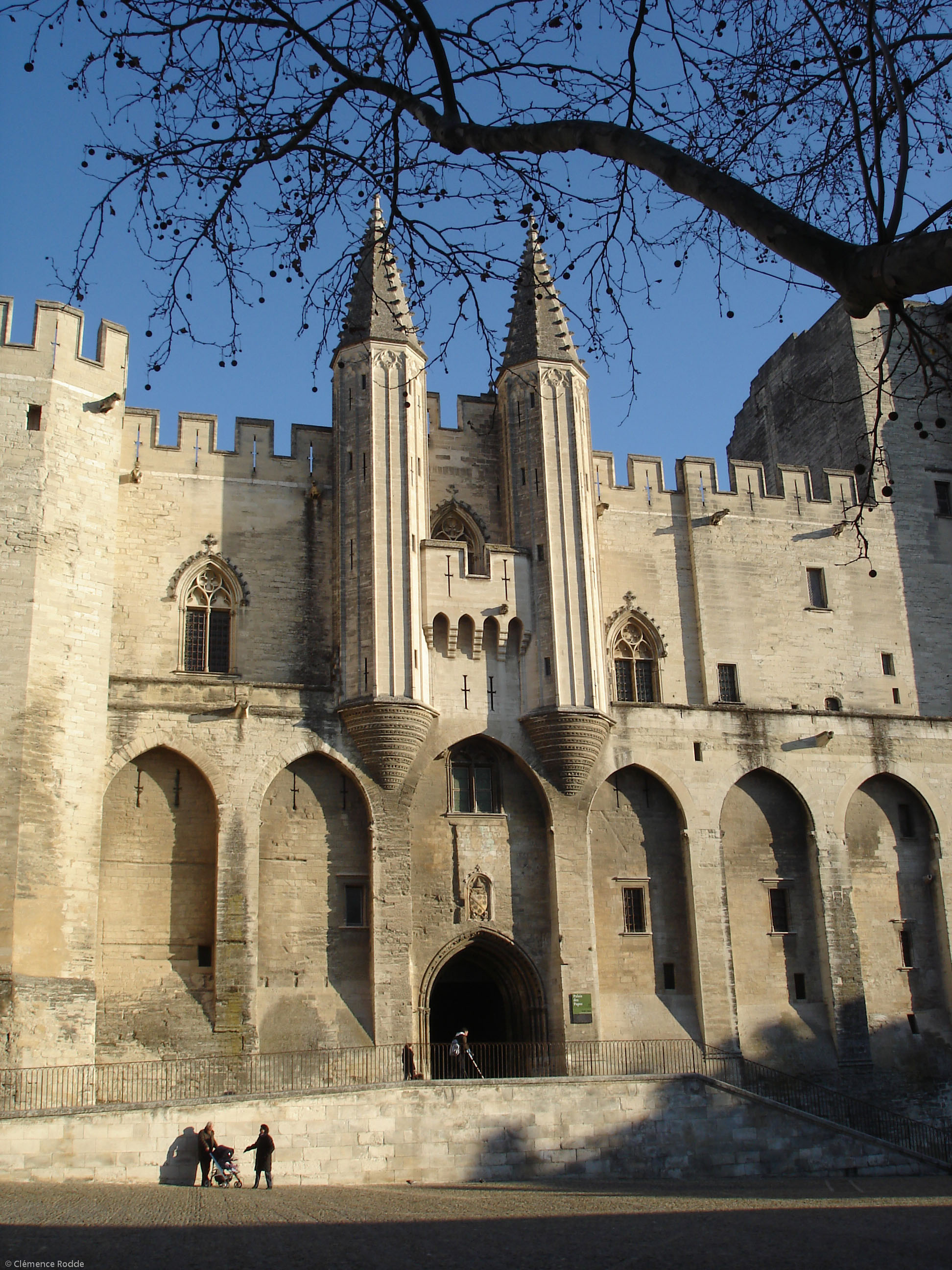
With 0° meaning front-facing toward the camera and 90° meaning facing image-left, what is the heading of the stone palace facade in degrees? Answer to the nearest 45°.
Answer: approximately 0°

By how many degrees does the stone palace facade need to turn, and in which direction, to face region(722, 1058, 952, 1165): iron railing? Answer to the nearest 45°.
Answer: approximately 90° to its left
